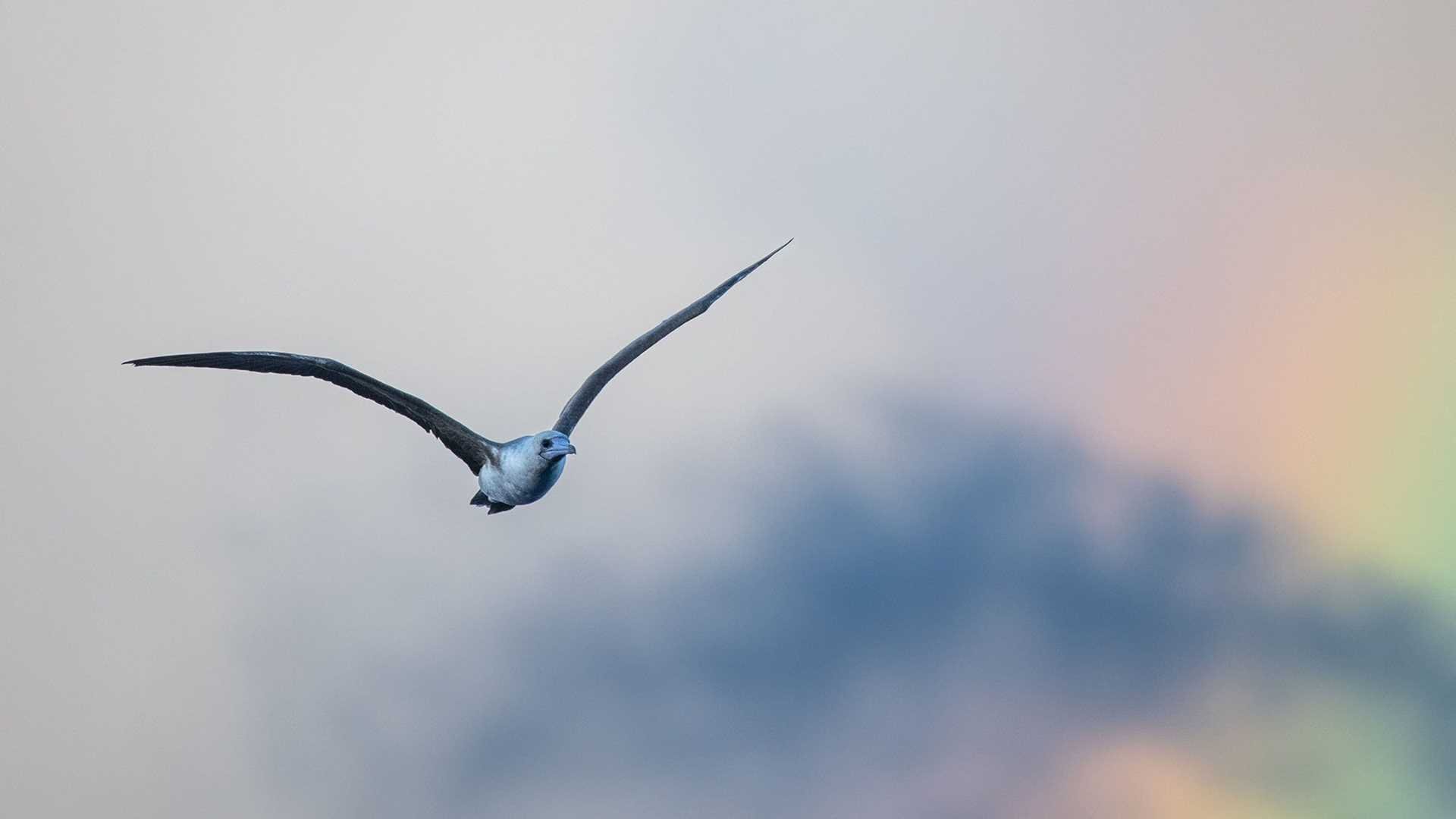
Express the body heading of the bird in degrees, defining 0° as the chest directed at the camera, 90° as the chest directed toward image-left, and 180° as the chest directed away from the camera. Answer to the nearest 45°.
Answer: approximately 315°
